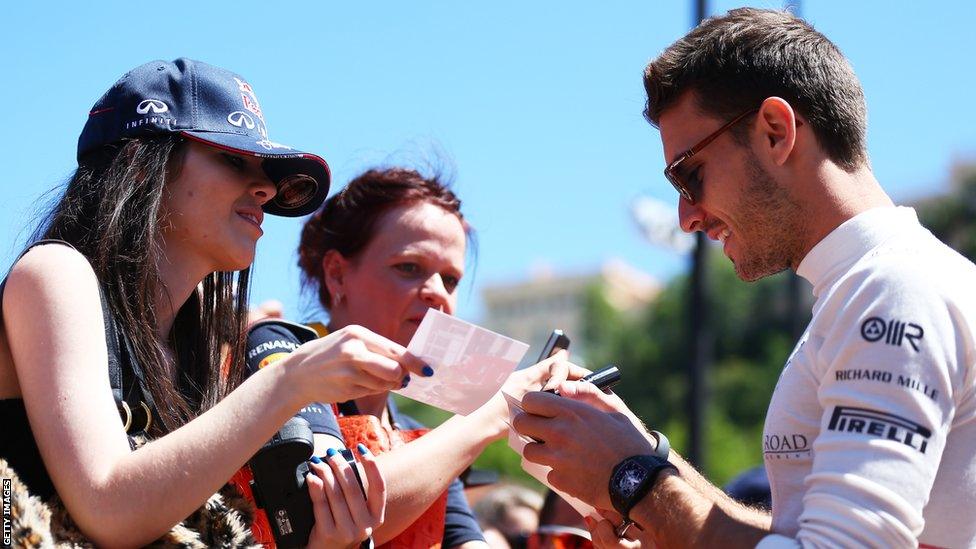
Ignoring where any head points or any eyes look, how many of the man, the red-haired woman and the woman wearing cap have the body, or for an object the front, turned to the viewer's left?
1

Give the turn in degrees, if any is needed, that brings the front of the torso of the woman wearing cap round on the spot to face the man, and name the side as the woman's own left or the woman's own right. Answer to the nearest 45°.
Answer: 0° — they already face them

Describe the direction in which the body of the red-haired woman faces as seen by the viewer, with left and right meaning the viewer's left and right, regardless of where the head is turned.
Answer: facing the viewer and to the right of the viewer

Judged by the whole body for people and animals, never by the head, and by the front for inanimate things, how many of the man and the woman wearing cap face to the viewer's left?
1

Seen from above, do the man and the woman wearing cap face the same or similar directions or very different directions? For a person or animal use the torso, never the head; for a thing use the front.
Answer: very different directions

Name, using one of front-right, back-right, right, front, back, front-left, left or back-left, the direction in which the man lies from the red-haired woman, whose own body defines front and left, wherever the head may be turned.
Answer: front

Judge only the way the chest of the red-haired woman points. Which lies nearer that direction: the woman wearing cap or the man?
the man

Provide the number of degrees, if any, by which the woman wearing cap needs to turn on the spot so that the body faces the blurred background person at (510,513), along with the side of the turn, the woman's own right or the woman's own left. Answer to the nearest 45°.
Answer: approximately 45° to the woman's own left

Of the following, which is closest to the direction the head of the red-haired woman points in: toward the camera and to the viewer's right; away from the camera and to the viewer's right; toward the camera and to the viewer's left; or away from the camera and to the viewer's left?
toward the camera and to the viewer's right

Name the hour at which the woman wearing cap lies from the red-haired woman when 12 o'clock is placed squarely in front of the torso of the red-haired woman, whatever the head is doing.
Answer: The woman wearing cap is roughly at 2 o'clock from the red-haired woman.

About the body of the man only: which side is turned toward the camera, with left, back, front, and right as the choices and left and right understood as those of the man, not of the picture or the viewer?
left

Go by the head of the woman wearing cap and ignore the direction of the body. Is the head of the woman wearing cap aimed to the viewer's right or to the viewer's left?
to the viewer's right

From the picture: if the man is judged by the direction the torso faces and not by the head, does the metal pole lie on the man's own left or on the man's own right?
on the man's own right

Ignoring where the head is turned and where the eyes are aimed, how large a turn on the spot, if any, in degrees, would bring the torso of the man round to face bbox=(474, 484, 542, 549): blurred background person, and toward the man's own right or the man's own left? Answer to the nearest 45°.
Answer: approximately 90° to the man's own right

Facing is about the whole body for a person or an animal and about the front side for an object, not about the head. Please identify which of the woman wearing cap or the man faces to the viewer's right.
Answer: the woman wearing cap

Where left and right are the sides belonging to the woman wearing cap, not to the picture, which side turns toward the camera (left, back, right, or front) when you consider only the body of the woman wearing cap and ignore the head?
right

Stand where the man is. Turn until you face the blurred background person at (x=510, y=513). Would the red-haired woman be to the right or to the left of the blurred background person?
left

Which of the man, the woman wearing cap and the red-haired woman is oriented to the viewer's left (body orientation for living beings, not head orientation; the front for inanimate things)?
the man
